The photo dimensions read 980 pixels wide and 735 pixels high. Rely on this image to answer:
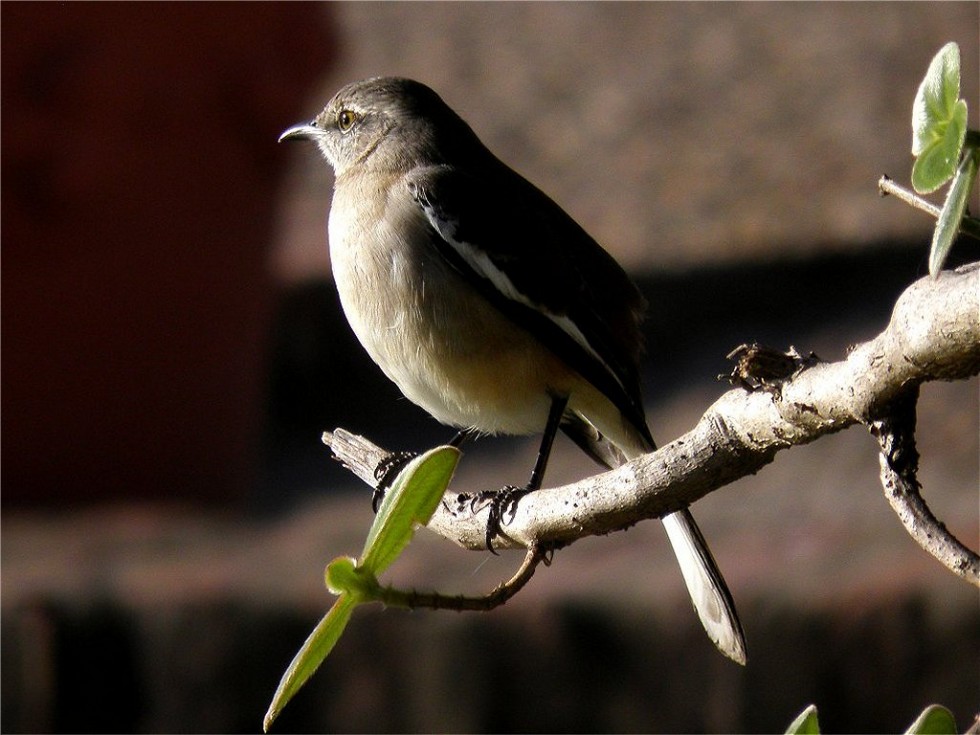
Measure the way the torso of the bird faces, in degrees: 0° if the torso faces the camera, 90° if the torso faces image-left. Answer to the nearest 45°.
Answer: approximately 90°
